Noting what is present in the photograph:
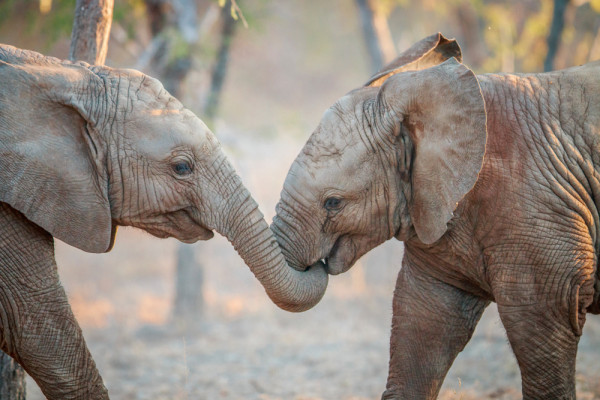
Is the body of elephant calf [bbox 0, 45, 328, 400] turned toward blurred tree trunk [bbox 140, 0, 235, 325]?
no

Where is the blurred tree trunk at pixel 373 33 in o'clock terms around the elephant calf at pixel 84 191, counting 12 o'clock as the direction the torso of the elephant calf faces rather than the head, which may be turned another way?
The blurred tree trunk is roughly at 10 o'clock from the elephant calf.

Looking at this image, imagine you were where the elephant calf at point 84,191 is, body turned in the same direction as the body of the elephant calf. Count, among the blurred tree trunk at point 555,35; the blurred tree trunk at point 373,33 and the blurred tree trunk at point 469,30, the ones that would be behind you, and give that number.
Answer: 0

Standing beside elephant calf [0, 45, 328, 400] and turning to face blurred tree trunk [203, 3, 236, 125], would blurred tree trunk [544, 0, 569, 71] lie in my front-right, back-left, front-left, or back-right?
front-right

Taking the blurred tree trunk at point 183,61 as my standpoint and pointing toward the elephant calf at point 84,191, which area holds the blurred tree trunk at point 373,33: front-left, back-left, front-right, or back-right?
back-left

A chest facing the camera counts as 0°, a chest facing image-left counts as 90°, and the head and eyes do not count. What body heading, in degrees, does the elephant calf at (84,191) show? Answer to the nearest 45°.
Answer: approximately 270°

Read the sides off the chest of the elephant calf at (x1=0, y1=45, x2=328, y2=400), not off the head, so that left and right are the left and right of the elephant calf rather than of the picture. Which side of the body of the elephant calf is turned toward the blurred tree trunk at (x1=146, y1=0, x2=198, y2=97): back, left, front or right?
left

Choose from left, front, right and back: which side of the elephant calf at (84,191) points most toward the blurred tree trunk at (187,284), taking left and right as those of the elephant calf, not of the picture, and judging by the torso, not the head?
left

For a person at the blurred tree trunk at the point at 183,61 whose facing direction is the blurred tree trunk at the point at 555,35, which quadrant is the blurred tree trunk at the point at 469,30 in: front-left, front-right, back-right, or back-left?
front-left

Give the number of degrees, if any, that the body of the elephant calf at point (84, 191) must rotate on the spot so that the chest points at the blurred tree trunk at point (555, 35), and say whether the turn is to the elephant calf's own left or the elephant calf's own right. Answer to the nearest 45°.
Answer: approximately 45° to the elephant calf's own left
